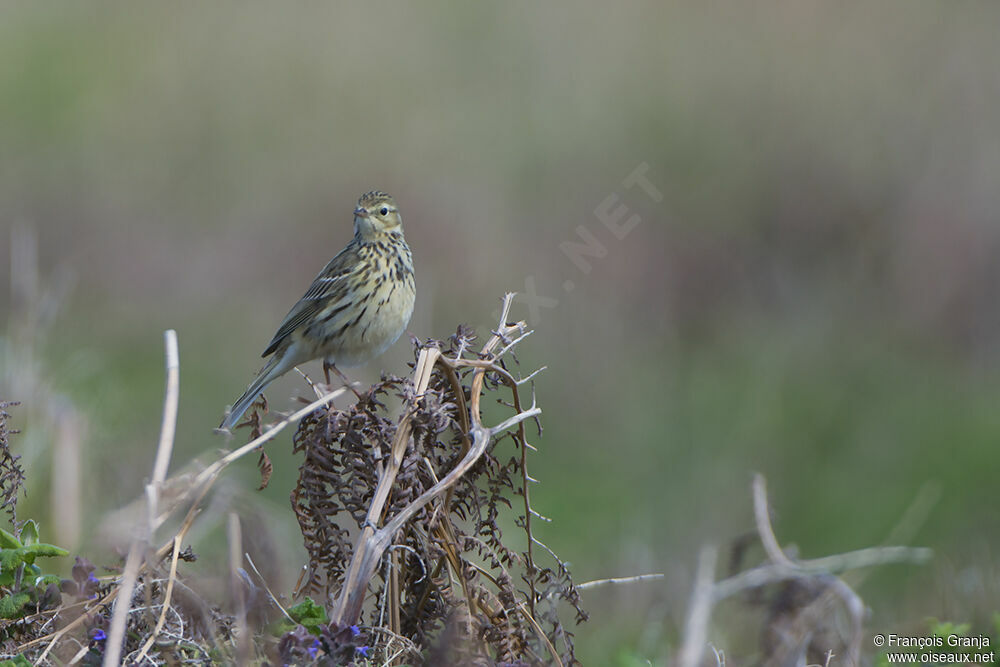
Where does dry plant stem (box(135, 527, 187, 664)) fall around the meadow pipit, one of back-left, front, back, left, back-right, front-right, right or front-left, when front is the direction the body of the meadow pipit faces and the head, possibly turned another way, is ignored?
front-right

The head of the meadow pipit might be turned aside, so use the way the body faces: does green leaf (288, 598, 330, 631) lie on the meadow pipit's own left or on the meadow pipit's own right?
on the meadow pipit's own right

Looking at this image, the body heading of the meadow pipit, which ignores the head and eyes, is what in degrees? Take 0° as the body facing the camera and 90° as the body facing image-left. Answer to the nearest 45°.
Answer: approximately 315°

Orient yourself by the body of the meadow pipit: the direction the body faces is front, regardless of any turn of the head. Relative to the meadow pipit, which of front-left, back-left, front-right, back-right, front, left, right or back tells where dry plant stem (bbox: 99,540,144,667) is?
front-right

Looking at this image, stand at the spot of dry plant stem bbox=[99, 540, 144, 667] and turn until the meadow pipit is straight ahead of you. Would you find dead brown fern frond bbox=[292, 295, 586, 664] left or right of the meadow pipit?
right
